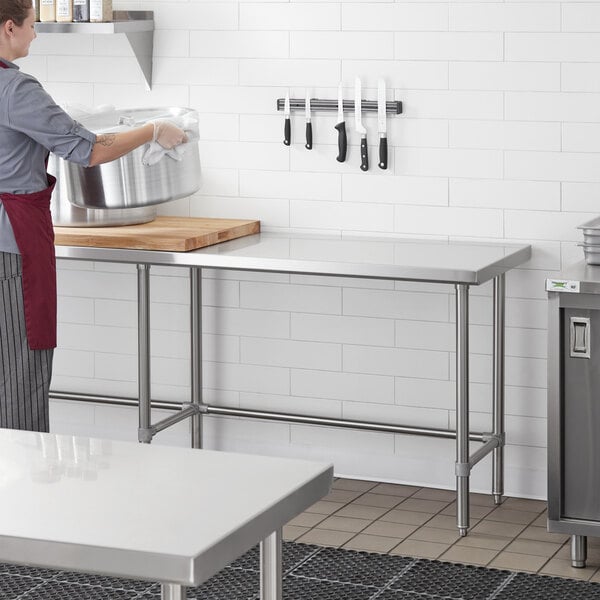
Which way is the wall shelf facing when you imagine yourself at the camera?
facing the viewer and to the left of the viewer

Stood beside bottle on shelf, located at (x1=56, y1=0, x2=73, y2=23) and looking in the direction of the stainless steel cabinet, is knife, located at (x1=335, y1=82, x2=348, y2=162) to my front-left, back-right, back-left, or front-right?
front-left

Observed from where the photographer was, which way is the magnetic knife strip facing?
facing the viewer

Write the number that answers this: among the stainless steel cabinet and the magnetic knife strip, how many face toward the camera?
2

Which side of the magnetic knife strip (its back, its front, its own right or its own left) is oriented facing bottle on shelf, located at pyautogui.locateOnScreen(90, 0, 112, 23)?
right

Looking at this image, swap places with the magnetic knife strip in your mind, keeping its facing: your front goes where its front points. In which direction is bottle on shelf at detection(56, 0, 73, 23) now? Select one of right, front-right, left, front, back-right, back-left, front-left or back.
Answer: right

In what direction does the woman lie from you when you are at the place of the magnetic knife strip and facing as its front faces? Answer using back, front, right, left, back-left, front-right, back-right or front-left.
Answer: front-right

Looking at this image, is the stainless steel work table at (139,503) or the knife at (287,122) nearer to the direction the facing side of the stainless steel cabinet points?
the stainless steel work table

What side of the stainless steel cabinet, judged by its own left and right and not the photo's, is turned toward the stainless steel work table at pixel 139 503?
front
